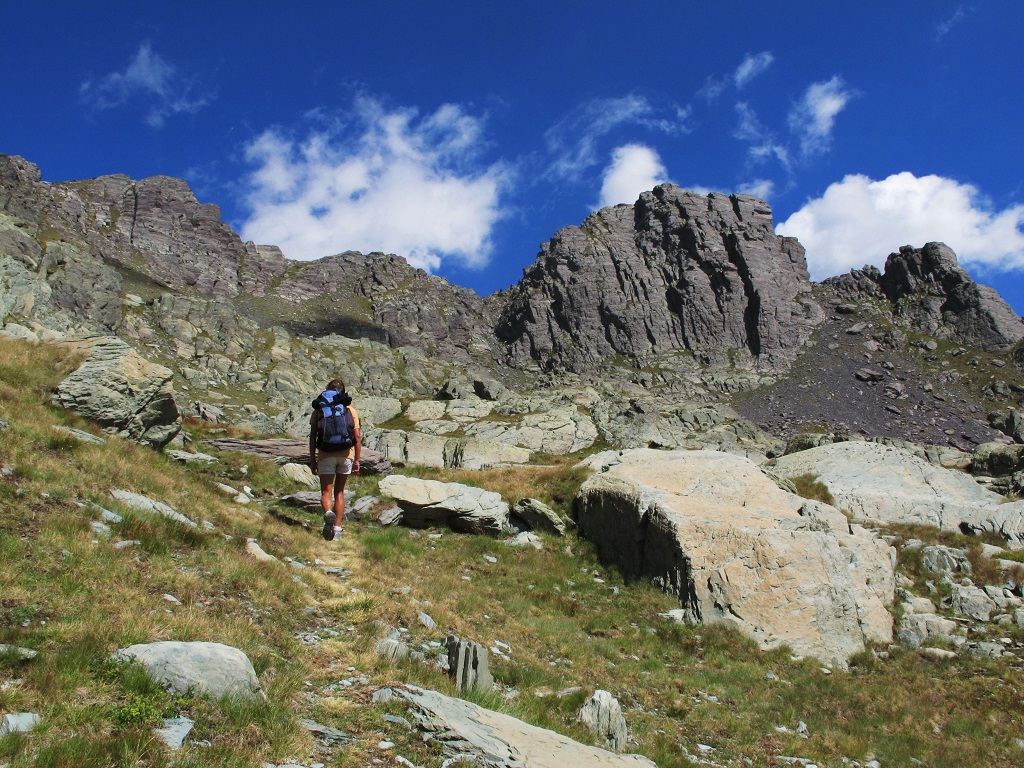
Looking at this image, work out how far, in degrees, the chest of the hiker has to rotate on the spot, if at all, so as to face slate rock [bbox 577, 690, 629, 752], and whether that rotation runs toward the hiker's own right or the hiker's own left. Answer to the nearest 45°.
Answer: approximately 135° to the hiker's own right

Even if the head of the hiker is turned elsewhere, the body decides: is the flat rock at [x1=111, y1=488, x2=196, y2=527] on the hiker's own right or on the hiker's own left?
on the hiker's own left

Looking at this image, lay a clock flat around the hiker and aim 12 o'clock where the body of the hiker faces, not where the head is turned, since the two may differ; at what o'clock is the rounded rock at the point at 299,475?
The rounded rock is roughly at 12 o'clock from the hiker.

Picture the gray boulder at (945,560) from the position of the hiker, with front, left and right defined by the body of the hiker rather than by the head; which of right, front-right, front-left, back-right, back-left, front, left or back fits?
right

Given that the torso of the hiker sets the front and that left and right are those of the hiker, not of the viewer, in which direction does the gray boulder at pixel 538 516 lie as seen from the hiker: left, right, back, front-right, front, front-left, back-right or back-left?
front-right

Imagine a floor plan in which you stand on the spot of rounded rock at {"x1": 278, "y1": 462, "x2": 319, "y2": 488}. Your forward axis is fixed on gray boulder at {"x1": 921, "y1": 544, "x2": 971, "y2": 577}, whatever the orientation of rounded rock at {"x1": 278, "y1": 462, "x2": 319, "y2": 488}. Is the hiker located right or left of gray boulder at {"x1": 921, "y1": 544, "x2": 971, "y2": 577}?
right

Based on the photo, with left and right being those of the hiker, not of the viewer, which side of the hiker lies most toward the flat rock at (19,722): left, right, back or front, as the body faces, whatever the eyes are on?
back

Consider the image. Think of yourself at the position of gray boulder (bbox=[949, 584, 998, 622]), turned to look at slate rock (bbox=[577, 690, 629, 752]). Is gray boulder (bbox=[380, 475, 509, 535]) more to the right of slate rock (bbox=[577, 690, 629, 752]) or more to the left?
right

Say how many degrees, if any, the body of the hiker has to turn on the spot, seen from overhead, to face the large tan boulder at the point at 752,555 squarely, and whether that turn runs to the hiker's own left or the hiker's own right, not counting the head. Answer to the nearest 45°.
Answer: approximately 90° to the hiker's own right

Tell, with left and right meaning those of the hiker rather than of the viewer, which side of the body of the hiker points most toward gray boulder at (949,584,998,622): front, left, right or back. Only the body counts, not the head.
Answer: right

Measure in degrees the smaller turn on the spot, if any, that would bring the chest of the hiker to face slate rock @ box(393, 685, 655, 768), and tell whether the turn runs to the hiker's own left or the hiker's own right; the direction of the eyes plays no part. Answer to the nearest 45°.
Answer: approximately 180°

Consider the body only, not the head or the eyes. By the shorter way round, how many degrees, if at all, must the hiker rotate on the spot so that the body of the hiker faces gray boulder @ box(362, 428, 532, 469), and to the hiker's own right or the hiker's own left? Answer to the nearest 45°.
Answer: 0° — they already face it

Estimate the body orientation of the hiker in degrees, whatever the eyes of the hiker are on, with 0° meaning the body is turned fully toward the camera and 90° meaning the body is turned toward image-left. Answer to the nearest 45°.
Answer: approximately 180°

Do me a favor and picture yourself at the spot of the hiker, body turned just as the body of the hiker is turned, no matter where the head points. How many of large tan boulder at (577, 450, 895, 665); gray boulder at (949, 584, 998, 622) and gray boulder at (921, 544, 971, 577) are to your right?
3

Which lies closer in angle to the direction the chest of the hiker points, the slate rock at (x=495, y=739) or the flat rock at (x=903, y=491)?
the flat rock
